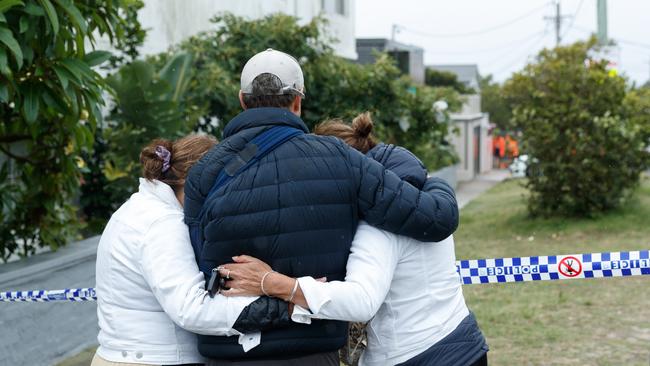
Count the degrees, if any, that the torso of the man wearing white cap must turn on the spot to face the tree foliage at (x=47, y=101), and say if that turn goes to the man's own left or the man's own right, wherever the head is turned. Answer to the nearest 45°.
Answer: approximately 45° to the man's own left

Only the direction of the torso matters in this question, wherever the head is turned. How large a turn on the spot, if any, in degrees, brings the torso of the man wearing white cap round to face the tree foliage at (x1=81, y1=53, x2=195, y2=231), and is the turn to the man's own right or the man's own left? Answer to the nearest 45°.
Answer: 0° — they already face it

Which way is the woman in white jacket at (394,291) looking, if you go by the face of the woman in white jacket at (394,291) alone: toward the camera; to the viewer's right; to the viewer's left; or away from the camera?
away from the camera

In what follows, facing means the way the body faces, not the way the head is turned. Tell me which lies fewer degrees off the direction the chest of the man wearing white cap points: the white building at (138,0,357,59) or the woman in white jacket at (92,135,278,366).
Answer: the white building

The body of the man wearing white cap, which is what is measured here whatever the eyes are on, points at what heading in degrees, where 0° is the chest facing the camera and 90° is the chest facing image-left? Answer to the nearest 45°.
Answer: approximately 180°

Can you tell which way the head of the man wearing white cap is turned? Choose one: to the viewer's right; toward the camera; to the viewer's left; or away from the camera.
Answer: away from the camera

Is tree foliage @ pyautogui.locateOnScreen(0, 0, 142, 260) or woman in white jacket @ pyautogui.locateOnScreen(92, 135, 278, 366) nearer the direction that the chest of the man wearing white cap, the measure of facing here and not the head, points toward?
the tree foliage

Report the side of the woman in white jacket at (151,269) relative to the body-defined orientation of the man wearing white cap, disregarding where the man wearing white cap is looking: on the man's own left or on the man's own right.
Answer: on the man's own left
